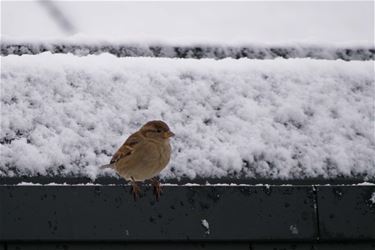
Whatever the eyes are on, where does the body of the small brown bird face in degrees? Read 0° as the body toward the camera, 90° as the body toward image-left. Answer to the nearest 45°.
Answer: approximately 315°
